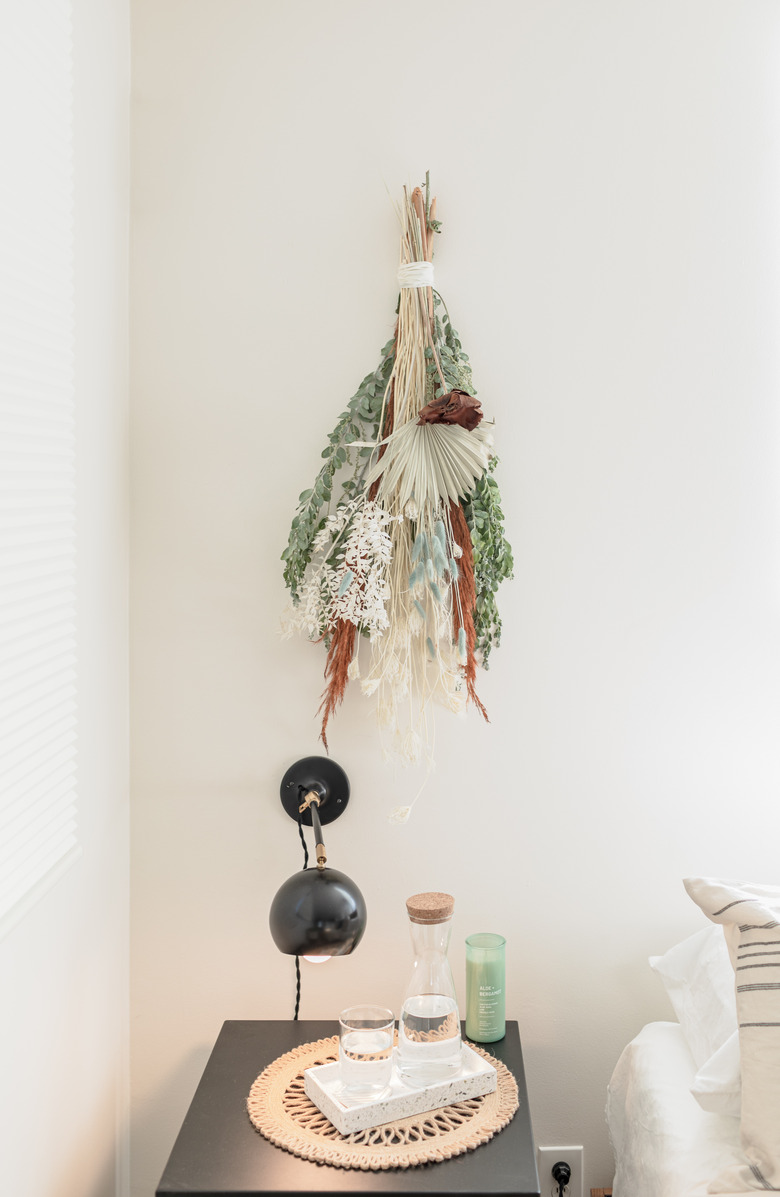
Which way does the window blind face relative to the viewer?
to the viewer's right

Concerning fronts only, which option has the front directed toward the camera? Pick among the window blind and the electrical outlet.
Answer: the electrical outlet

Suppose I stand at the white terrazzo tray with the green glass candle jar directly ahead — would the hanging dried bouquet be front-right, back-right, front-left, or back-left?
front-left

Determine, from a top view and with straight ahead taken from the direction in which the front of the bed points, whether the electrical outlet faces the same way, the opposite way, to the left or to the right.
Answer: the same way

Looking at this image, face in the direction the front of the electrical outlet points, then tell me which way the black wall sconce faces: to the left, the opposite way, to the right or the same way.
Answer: the same way

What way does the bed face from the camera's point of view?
toward the camera

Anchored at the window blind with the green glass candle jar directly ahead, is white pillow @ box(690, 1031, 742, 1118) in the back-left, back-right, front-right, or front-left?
front-right

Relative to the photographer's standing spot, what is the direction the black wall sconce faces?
facing the viewer

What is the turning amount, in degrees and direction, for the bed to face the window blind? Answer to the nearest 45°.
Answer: approximately 90° to its right
